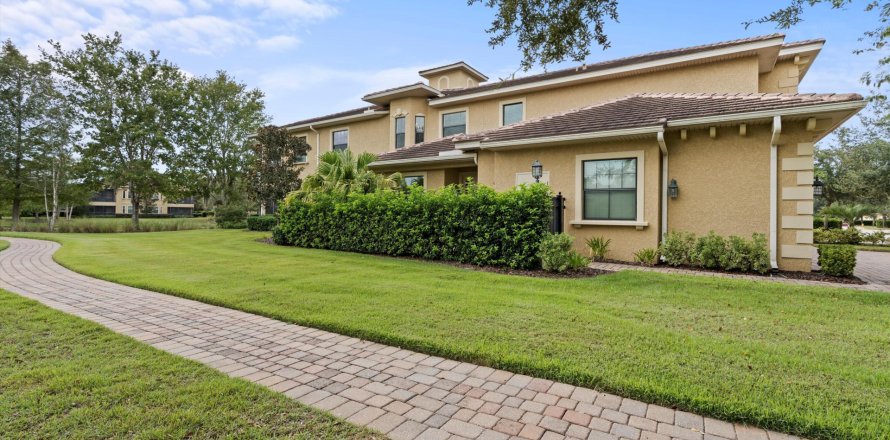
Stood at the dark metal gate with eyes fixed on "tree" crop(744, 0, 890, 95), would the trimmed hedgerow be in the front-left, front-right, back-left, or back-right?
back-right

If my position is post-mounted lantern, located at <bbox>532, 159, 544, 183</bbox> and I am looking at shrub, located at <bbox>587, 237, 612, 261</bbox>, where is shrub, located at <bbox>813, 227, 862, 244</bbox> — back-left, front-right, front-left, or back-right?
front-left

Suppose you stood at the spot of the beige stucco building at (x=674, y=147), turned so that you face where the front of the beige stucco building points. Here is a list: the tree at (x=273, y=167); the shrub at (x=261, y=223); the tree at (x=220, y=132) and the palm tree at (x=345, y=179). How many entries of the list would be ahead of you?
0
